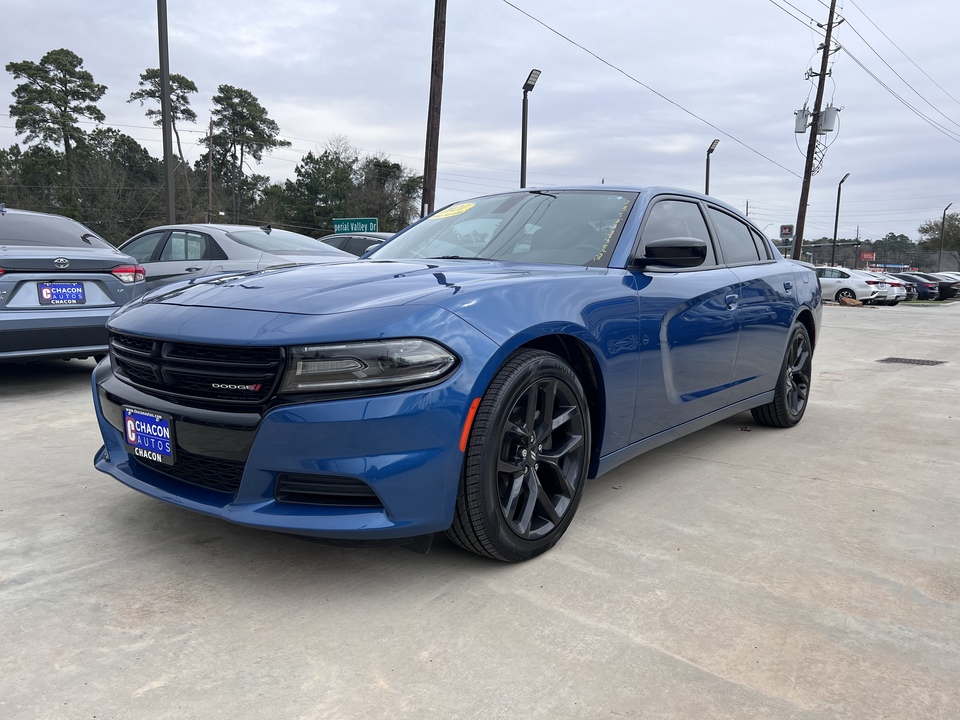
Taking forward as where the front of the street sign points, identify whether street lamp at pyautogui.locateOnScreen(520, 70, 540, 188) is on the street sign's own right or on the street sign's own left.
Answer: on the street sign's own left

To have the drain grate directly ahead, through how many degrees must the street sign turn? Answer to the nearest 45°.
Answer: approximately 45° to its left

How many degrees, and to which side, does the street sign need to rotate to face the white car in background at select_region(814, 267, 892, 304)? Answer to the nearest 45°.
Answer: approximately 90° to its left

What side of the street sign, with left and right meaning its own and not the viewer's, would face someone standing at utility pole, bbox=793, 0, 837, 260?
left

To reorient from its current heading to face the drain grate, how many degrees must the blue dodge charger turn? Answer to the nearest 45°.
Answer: approximately 180°

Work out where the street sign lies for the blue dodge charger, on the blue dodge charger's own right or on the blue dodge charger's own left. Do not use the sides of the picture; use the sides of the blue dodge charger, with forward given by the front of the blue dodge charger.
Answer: on the blue dodge charger's own right

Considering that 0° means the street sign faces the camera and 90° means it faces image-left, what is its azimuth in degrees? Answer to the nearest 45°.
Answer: approximately 0°

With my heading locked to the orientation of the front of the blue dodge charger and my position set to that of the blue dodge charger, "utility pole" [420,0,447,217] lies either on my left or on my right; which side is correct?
on my right

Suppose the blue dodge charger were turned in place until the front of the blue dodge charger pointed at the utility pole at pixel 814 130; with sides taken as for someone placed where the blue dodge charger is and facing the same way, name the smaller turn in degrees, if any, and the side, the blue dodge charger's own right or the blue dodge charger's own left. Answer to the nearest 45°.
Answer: approximately 180°

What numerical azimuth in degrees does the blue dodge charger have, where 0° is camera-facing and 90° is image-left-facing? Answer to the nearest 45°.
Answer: approximately 45°
